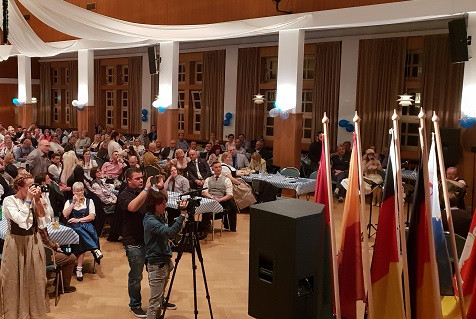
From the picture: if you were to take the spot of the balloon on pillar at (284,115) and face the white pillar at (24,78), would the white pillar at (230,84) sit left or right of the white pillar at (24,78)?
right

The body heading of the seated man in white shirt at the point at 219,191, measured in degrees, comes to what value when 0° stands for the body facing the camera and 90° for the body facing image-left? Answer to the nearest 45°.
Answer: approximately 0°

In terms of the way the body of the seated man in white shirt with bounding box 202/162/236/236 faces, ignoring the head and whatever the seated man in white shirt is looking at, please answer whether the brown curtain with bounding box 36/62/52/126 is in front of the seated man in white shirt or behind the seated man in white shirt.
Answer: behind

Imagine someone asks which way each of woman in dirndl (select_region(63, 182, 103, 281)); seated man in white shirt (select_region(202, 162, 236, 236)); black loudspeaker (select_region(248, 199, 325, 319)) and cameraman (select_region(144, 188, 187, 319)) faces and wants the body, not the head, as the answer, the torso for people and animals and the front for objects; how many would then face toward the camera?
2

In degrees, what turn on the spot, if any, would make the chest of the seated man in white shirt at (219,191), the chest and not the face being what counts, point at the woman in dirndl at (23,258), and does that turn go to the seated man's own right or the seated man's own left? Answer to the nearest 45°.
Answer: approximately 45° to the seated man's own right

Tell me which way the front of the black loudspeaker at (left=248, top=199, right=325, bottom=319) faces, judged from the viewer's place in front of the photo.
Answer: facing away from the viewer and to the left of the viewer
